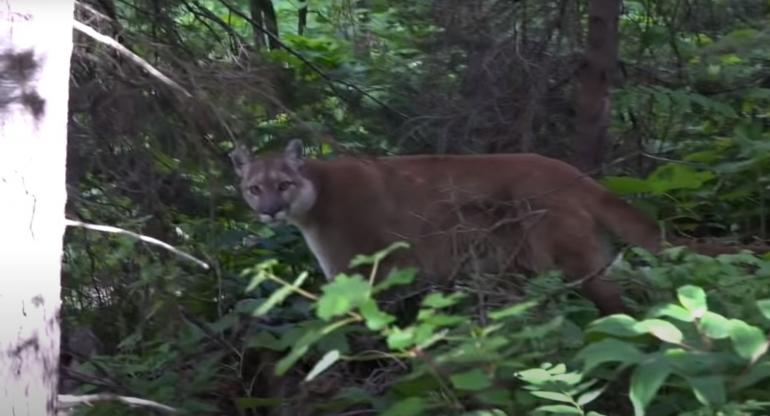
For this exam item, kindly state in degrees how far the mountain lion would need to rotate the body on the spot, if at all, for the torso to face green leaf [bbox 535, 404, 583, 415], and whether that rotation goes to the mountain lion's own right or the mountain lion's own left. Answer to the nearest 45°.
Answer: approximately 90° to the mountain lion's own left

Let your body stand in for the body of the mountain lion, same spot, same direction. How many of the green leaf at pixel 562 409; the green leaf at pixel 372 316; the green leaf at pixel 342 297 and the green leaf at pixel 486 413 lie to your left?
4

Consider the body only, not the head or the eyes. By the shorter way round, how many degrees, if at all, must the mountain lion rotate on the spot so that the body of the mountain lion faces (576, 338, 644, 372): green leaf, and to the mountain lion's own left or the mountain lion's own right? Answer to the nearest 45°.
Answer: approximately 90° to the mountain lion's own left

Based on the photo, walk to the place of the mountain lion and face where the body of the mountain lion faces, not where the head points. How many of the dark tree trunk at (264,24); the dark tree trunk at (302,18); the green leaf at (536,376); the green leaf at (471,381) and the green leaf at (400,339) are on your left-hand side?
3

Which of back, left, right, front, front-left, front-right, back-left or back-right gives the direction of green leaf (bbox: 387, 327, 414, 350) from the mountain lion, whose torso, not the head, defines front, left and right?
left

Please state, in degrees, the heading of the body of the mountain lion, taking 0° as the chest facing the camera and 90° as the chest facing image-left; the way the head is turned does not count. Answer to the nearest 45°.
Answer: approximately 90°

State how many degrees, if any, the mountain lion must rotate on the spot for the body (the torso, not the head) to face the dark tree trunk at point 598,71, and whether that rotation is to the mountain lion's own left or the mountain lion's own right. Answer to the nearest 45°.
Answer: approximately 135° to the mountain lion's own right

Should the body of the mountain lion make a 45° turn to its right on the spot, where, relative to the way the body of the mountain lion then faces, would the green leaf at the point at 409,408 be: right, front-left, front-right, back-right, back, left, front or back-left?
back-left

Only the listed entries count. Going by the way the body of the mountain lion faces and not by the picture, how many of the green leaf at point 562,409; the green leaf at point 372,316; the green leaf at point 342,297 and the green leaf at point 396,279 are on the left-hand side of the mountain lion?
4

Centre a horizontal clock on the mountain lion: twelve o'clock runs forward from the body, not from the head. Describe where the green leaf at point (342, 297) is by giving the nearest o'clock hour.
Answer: The green leaf is roughly at 9 o'clock from the mountain lion.

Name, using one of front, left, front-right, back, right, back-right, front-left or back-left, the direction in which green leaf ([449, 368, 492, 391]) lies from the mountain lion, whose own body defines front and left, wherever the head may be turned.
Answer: left

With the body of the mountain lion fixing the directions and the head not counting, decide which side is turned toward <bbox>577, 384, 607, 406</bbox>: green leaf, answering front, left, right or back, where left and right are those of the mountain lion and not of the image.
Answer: left

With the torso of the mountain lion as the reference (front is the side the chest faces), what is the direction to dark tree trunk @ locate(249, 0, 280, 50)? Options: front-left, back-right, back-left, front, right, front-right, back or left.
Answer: front-right
